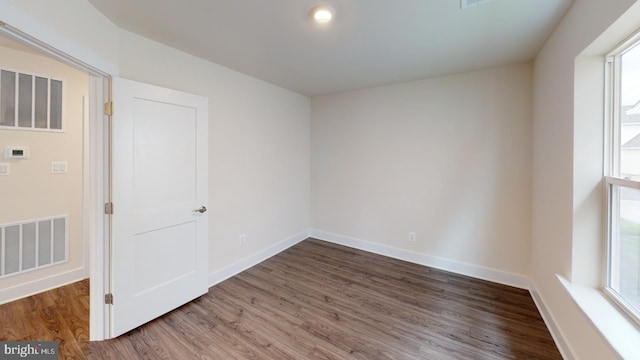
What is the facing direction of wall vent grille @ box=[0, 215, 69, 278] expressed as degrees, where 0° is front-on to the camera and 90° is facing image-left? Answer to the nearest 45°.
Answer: approximately 315°
